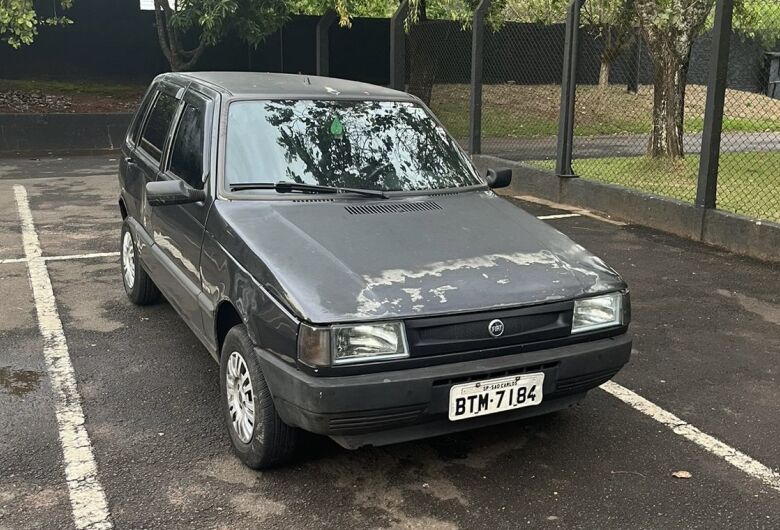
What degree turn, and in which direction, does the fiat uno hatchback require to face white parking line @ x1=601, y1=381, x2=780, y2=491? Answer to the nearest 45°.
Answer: approximately 45° to its left

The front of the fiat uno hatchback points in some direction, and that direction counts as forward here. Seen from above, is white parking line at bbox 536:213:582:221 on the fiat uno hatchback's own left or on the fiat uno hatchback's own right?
on the fiat uno hatchback's own left

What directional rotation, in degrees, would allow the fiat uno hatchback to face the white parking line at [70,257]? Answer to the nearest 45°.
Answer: approximately 180°

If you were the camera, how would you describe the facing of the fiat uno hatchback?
facing the viewer and to the right of the viewer

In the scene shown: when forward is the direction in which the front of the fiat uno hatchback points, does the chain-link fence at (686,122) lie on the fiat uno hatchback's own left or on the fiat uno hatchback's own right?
on the fiat uno hatchback's own left

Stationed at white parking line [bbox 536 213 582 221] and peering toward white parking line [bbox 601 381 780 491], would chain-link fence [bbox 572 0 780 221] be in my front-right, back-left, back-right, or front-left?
back-left

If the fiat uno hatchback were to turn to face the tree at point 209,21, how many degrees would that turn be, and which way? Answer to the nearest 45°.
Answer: approximately 135° to its left

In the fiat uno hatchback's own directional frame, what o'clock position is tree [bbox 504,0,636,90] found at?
The tree is roughly at 8 o'clock from the fiat uno hatchback.

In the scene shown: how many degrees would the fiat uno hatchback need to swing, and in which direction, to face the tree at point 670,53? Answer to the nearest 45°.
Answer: approximately 90° to its left

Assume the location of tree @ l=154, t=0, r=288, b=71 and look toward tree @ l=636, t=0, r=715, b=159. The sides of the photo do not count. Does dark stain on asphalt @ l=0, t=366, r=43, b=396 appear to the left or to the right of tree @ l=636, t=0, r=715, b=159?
right
